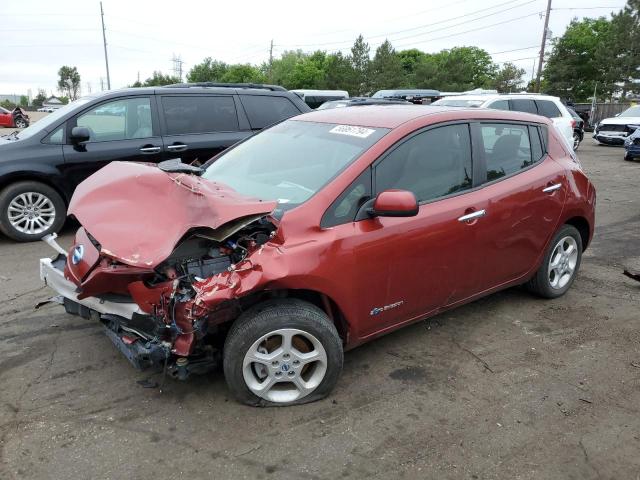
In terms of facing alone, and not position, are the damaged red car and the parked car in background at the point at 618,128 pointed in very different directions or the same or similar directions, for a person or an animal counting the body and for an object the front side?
same or similar directions

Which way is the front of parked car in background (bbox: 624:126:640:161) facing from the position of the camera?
facing the viewer and to the left of the viewer

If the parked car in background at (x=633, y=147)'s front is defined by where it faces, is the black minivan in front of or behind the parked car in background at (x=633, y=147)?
in front

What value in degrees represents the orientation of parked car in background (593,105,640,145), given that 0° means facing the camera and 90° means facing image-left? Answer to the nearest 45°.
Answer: approximately 45°

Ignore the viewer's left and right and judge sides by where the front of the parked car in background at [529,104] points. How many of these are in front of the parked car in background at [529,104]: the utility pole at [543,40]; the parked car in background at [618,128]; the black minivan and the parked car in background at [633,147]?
1

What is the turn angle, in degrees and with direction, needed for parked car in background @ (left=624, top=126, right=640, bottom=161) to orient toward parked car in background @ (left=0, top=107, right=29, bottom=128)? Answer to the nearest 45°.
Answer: approximately 45° to its right

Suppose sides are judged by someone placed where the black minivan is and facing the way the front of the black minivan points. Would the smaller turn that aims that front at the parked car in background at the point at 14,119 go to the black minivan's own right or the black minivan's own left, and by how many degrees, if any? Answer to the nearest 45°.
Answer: approximately 90° to the black minivan's own right

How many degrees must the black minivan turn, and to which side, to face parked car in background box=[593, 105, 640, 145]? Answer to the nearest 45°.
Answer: approximately 135° to its right

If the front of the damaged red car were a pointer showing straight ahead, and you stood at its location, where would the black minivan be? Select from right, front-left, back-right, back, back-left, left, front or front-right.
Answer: right

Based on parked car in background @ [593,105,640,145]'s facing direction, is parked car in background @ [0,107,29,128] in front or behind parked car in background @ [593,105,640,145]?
in front

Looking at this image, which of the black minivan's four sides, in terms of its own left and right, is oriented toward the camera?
left
